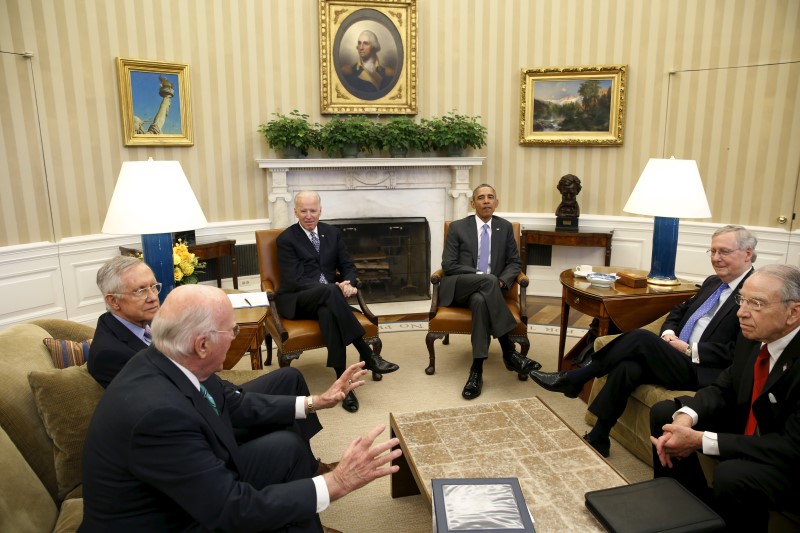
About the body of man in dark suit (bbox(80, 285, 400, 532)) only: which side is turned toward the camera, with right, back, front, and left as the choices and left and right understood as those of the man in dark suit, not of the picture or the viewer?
right

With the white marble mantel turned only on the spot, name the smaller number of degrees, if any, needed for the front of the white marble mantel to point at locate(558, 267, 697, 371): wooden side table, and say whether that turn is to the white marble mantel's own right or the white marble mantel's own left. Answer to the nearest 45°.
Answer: approximately 45° to the white marble mantel's own left

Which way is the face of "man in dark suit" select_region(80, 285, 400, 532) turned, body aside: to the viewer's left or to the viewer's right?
to the viewer's right

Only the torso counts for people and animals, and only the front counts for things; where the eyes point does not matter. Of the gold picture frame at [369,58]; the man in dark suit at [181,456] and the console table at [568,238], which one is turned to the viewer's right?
the man in dark suit

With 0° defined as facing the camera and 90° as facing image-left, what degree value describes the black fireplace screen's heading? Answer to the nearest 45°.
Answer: approximately 0°

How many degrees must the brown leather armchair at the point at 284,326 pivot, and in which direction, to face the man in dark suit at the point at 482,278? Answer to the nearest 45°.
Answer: approximately 45° to its left

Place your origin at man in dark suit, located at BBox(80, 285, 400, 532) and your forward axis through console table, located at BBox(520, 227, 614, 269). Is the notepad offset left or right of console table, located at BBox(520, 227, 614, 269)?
left

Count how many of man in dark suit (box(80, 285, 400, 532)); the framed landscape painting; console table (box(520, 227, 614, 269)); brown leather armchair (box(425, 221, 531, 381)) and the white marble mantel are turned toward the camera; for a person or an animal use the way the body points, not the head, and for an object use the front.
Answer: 4
